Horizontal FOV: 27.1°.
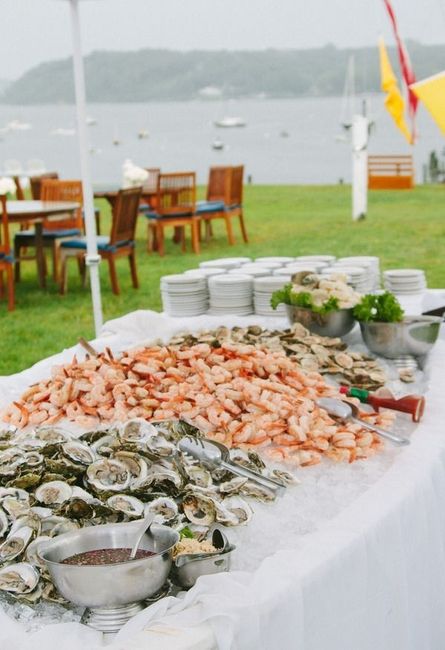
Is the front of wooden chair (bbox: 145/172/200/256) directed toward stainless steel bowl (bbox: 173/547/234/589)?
no

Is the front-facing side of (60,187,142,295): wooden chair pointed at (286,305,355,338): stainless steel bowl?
no

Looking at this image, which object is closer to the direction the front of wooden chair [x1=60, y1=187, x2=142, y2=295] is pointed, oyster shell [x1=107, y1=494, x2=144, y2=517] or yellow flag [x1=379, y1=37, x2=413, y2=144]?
the yellow flag

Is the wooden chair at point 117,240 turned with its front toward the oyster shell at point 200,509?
no

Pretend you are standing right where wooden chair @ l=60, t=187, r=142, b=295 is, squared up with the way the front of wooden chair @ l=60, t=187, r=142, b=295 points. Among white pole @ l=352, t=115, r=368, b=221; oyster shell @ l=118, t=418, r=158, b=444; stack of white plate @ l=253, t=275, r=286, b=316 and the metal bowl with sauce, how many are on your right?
1

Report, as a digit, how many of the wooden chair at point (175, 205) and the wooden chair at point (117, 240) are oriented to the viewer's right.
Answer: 0

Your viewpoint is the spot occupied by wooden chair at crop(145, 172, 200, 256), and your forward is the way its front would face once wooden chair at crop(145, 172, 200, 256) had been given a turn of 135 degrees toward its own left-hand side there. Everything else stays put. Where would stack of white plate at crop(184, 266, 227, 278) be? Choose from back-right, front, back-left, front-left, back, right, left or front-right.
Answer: front

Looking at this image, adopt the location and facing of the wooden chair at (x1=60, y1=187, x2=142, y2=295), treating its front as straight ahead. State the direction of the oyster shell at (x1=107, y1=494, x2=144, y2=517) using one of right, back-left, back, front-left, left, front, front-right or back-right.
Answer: back-left

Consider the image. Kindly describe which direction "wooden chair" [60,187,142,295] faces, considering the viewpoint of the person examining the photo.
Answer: facing away from the viewer and to the left of the viewer

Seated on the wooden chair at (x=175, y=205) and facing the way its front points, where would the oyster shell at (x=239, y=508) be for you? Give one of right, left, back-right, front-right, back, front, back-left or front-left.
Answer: back-left

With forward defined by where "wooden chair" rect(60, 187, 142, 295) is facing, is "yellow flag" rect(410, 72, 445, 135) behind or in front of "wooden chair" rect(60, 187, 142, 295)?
behind

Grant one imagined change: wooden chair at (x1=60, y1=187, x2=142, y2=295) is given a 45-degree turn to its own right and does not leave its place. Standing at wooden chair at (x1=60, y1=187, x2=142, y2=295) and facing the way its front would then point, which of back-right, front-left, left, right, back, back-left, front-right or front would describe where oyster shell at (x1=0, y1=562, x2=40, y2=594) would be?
back

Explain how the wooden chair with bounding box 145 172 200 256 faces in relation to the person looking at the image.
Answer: facing away from the viewer and to the left of the viewer

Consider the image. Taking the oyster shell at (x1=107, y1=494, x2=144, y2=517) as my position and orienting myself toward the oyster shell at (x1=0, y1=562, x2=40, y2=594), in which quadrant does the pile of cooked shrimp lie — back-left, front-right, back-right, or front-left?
back-right
